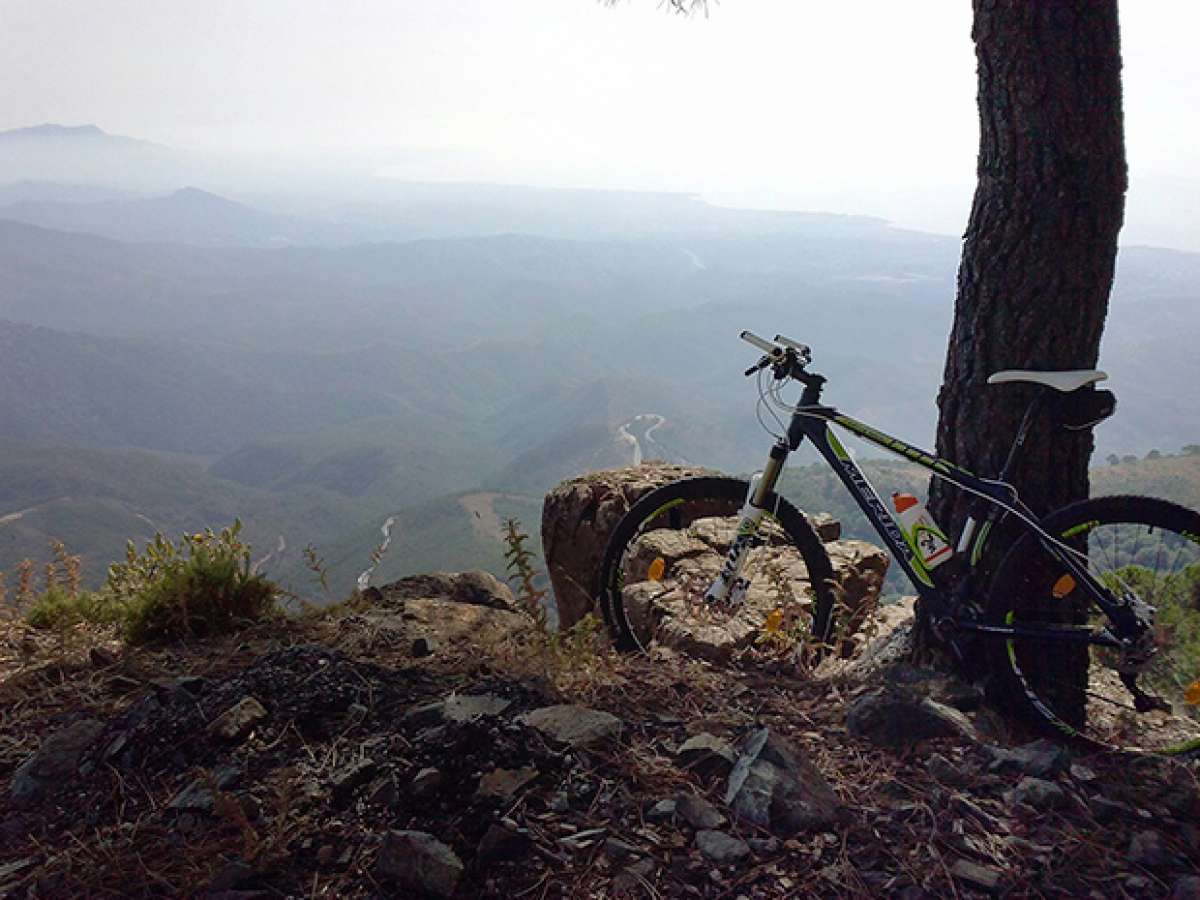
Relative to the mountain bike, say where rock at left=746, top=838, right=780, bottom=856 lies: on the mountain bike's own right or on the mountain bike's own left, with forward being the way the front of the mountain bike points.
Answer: on the mountain bike's own left

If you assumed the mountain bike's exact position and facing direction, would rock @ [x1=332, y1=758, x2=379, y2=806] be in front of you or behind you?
in front

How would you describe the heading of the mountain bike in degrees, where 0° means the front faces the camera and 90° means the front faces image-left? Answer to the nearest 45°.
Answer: approximately 90°

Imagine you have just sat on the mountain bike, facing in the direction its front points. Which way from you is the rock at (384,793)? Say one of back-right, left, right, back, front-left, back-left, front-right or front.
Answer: front-left

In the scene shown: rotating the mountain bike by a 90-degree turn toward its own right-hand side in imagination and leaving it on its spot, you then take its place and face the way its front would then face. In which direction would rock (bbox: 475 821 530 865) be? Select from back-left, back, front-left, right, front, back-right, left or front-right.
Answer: back-left

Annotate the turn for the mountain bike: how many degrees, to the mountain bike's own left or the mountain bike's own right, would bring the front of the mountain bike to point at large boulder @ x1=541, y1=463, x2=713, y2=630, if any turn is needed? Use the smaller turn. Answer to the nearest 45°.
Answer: approximately 45° to the mountain bike's own right

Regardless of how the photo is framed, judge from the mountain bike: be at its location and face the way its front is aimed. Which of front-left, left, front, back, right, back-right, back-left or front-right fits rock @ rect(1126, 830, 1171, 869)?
left

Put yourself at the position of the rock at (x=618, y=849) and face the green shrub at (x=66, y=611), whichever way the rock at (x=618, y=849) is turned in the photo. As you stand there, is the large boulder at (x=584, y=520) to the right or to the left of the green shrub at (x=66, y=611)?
right

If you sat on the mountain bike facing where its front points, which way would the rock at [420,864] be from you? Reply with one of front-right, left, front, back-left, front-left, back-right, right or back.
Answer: front-left

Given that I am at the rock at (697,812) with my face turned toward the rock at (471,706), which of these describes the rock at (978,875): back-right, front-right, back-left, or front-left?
back-right

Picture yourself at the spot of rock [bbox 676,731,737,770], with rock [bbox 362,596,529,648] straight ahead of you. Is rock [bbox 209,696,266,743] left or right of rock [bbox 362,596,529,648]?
left

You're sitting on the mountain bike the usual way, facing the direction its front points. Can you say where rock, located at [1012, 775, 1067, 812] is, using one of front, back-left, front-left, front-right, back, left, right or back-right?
left

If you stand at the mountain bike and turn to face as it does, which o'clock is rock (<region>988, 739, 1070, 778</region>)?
The rock is roughly at 7 o'clock from the mountain bike.
